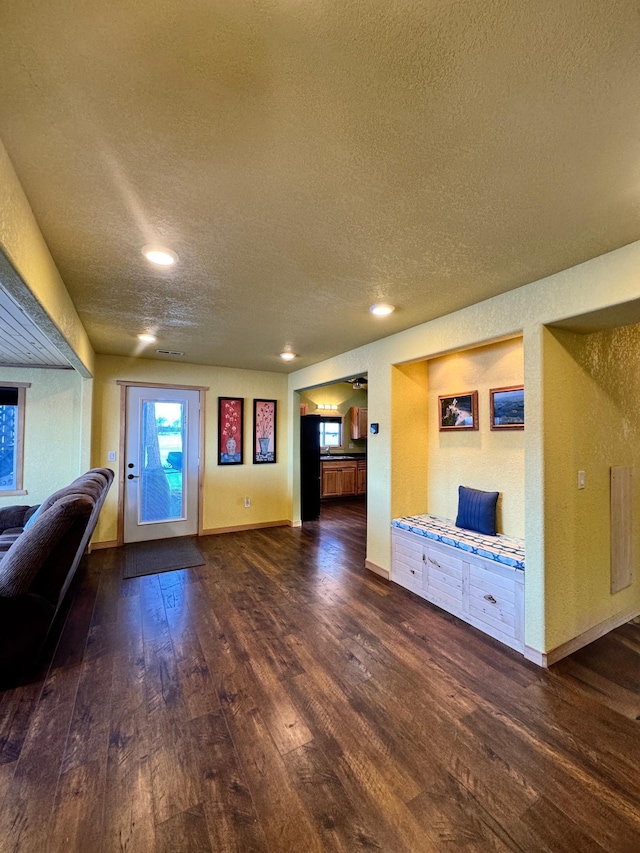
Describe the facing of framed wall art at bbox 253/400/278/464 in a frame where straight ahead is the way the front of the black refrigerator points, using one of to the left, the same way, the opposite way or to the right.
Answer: to the right

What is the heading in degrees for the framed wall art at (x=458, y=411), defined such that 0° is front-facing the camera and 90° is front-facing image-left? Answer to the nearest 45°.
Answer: approximately 45°

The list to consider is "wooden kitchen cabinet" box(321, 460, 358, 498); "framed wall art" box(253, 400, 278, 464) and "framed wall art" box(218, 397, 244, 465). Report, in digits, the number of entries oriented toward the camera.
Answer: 3

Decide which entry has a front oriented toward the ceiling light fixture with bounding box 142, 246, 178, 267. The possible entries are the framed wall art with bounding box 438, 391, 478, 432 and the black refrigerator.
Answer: the framed wall art

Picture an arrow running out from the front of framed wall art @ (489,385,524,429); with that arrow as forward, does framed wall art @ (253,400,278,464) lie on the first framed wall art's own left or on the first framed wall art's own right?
on the first framed wall art's own right

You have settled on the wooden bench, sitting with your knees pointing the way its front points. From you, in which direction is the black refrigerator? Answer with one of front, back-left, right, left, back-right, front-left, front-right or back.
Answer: right

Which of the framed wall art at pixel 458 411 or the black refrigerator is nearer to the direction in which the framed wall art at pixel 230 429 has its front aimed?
the framed wall art

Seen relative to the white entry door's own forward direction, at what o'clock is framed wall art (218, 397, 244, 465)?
The framed wall art is roughly at 9 o'clock from the white entry door.

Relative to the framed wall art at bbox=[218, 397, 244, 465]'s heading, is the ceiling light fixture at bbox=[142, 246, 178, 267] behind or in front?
in front

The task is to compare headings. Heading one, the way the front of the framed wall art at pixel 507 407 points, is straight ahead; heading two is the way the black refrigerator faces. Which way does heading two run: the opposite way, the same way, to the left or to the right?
the opposite way

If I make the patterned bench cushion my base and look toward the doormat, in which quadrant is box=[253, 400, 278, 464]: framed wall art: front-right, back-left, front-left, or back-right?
front-right

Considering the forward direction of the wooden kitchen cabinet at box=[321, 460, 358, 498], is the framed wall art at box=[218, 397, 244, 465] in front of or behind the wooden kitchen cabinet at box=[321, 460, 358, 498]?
in front

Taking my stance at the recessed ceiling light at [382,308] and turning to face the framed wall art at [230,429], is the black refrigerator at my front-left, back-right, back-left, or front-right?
front-right

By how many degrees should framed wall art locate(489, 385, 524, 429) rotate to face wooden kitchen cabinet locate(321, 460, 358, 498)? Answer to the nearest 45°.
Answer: approximately 90° to its right

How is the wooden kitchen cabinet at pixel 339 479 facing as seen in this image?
toward the camera

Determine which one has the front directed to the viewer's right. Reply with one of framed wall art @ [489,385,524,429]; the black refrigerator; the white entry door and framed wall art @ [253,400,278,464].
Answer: the black refrigerator

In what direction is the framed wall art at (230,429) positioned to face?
toward the camera
